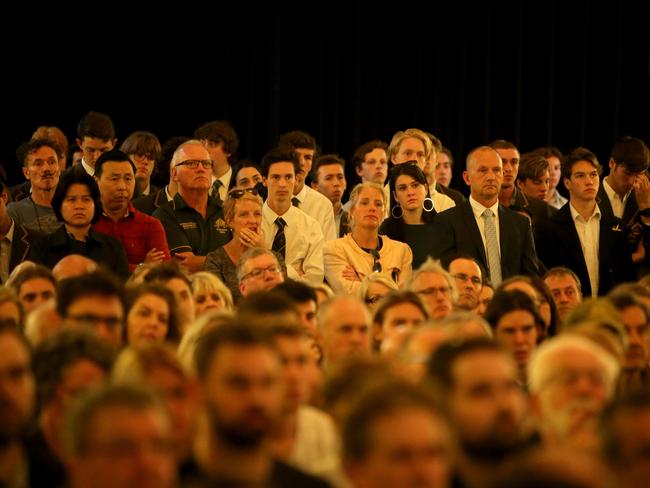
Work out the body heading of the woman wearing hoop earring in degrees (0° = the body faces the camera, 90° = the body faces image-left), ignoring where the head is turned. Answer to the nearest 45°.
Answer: approximately 0°

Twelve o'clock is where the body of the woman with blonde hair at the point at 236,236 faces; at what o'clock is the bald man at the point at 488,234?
The bald man is roughly at 10 o'clock from the woman with blonde hair.

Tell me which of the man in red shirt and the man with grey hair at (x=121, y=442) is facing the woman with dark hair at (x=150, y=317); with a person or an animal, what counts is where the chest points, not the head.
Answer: the man in red shirt

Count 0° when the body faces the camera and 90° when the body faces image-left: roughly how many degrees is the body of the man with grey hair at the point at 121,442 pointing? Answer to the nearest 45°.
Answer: approximately 315°

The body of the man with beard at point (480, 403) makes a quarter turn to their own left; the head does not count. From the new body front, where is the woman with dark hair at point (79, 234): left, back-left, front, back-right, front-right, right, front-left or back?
left

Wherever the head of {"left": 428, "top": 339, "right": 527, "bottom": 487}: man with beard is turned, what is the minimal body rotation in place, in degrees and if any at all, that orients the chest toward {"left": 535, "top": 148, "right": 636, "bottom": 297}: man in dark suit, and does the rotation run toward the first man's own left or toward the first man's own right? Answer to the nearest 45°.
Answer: approximately 135° to the first man's own left
